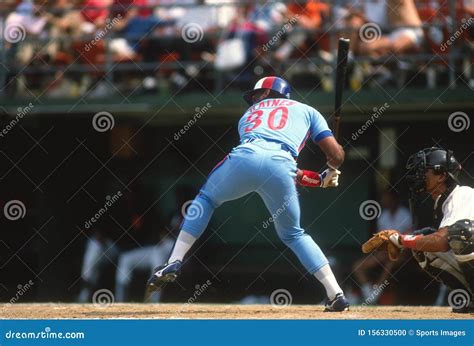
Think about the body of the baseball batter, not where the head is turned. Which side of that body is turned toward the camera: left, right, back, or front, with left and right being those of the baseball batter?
back

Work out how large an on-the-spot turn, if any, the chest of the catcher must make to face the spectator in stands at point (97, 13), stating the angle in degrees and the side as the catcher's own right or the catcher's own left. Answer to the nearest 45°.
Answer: approximately 45° to the catcher's own right

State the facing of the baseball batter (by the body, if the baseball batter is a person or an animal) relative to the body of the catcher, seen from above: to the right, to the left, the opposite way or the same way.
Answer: to the right

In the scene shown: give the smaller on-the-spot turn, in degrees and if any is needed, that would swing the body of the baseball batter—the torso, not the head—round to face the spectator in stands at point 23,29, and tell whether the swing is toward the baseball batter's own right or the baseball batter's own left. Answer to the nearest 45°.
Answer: approximately 45° to the baseball batter's own left

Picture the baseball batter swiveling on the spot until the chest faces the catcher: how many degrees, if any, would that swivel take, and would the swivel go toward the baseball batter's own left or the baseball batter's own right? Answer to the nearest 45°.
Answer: approximately 90° to the baseball batter's own right

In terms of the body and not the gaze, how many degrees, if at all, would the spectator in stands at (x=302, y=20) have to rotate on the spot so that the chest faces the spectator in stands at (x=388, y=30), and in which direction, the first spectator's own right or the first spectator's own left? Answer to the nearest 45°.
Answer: approximately 135° to the first spectator's own left

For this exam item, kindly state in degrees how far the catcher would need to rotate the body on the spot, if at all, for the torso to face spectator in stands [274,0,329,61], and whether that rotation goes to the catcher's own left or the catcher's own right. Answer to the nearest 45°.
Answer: approximately 45° to the catcher's own right

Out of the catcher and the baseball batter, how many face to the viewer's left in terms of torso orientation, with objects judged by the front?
1

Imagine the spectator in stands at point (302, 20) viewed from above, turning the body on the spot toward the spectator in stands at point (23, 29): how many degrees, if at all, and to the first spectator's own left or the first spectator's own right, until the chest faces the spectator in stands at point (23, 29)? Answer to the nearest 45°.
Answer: approximately 45° to the first spectator's own right

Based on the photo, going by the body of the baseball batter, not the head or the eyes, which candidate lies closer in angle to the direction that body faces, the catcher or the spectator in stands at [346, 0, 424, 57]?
the spectator in stands

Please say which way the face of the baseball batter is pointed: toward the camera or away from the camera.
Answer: away from the camera

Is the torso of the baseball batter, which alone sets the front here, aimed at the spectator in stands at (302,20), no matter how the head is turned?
yes

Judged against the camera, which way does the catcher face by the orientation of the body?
to the viewer's left
